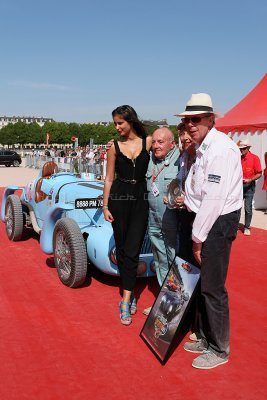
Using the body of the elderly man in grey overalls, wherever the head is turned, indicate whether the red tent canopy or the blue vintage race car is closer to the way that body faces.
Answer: the blue vintage race car

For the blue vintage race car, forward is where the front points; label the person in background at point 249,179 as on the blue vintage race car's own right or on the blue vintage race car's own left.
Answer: on the blue vintage race car's own left

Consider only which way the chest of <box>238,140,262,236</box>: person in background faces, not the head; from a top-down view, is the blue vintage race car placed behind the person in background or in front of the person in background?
in front

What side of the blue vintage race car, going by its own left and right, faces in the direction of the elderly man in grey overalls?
front

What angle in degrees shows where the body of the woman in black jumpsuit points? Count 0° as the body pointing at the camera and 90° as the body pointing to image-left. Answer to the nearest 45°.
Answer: approximately 0°

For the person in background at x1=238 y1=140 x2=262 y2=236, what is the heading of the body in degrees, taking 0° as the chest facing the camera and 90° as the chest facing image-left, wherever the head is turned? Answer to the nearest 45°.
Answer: approximately 45°

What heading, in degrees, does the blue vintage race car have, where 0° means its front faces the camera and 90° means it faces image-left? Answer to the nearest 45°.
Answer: approximately 315°

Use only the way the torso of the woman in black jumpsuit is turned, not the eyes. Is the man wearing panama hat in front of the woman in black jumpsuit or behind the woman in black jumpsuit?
in front
